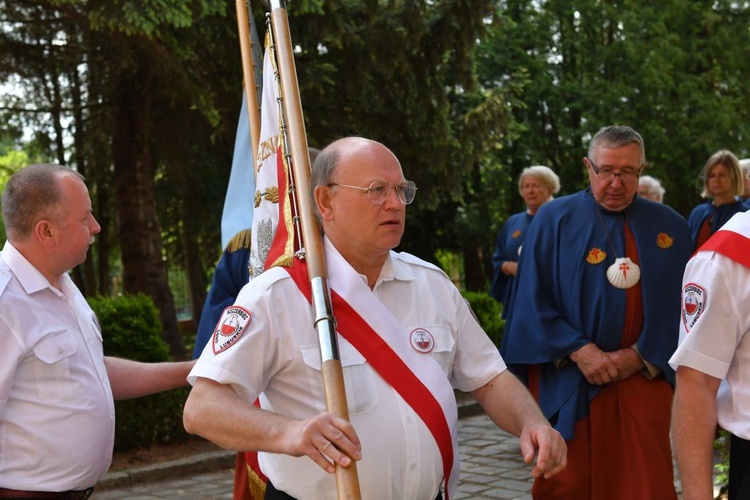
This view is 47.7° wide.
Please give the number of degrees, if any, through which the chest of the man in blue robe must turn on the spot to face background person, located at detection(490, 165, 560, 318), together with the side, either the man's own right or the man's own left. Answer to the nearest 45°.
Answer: approximately 180°

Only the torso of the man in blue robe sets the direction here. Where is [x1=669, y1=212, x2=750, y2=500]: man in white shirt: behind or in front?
in front

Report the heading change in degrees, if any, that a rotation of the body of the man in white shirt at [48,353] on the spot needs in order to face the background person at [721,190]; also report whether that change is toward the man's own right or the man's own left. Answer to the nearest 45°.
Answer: approximately 45° to the man's own left

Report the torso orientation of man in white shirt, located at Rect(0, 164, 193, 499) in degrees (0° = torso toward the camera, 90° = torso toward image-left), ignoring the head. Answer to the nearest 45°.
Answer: approximately 270°

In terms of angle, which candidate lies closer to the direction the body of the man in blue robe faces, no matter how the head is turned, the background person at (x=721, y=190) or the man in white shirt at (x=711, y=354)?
the man in white shirt

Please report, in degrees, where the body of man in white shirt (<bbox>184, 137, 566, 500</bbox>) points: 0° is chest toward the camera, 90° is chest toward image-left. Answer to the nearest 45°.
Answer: approximately 315°

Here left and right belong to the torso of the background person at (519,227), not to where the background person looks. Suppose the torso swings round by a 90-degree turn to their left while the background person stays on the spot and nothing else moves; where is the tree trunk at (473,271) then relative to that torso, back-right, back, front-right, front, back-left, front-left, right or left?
back-left

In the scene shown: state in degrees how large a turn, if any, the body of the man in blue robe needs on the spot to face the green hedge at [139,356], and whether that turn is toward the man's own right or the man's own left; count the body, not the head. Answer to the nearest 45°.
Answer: approximately 135° to the man's own right

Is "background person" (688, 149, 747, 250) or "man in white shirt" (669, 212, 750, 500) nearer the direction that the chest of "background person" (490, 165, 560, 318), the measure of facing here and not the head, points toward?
the man in white shirt

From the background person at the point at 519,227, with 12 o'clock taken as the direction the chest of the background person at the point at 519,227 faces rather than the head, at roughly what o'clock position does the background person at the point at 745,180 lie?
the background person at the point at 745,180 is roughly at 8 o'clock from the background person at the point at 519,227.

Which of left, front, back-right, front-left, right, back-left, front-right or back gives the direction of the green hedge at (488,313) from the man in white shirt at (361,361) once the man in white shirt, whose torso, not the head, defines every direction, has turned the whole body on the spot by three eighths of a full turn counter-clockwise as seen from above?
front

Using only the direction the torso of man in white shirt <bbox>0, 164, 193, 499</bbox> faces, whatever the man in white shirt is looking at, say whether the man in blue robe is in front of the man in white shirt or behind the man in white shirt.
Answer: in front

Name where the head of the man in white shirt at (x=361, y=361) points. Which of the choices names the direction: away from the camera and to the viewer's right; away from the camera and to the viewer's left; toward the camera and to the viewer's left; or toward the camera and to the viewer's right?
toward the camera and to the viewer's right

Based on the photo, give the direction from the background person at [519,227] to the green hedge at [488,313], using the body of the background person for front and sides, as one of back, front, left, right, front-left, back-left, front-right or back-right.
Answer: back-right
